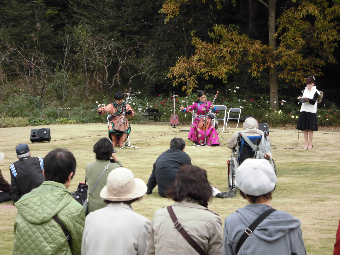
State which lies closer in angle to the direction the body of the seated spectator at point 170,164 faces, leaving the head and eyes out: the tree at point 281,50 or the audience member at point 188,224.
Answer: the tree

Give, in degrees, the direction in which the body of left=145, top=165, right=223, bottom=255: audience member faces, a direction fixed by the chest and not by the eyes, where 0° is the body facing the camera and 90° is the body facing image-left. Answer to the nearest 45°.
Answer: approximately 180°

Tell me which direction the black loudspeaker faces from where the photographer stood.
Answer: facing the viewer

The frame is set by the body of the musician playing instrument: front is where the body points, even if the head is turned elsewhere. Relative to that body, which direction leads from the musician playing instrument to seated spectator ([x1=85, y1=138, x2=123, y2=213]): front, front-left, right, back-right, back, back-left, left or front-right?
front

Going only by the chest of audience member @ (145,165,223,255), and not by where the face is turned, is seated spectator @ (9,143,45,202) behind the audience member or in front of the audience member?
in front

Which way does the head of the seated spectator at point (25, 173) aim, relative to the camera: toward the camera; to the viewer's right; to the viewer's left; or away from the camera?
away from the camera

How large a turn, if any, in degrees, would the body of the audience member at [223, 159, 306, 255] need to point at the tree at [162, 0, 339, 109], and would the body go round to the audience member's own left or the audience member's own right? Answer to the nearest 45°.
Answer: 0° — they already face it

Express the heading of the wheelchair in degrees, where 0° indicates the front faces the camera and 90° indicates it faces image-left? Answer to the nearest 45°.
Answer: approximately 180°

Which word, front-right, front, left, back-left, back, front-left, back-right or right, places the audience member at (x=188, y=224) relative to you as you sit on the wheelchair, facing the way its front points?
back

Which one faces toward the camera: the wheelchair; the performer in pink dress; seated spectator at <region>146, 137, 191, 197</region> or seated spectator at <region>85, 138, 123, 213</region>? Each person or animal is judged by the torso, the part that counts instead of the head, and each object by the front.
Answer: the performer in pink dress

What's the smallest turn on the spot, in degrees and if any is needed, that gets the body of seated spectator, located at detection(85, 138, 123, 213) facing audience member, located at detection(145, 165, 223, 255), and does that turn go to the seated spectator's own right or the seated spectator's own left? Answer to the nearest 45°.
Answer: approximately 135° to the seated spectator's own right

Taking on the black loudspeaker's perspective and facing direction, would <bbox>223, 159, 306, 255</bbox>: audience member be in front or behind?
in front

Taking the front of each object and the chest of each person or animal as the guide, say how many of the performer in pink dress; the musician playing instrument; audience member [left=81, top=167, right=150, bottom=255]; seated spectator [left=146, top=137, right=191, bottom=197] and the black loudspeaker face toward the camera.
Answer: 3

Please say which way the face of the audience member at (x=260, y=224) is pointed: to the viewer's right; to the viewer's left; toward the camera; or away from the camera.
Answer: away from the camera

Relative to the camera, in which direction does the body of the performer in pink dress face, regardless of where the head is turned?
toward the camera

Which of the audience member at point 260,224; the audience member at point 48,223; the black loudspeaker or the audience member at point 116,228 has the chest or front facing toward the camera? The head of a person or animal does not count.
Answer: the black loudspeaker

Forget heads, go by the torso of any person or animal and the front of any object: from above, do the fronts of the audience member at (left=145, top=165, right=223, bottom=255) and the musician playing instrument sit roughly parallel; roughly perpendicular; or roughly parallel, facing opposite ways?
roughly parallel, facing opposite ways

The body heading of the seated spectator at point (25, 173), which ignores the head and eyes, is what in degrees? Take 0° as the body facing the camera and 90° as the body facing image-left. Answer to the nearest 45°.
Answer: approximately 180°
